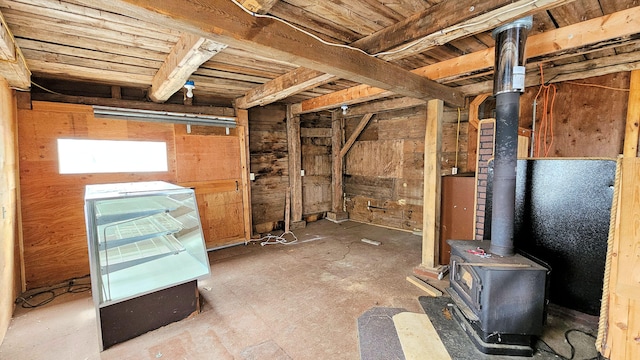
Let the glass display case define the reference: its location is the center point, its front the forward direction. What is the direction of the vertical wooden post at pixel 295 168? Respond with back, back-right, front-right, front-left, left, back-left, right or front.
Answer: front-left

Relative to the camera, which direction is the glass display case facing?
to the viewer's right

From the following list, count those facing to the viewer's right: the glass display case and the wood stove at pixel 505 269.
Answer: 1

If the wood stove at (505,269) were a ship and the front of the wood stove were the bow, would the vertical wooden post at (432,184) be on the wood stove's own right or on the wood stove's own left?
on the wood stove's own right

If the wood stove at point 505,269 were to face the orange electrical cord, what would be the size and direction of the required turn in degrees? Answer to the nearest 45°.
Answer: approximately 135° to its right

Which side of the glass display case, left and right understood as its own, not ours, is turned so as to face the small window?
left

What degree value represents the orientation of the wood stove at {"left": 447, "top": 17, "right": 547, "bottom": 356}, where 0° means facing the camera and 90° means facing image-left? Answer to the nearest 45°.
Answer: approximately 45°

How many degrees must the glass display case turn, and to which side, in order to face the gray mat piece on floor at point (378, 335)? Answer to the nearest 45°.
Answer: approximately 45° to its right

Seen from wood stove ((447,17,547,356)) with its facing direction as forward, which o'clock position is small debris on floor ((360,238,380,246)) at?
The small debris on floor is roughly at 3 o'clock from the wood stove.

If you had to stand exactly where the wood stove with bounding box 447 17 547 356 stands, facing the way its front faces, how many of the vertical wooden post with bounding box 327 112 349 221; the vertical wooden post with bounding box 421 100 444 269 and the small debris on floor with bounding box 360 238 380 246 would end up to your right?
3

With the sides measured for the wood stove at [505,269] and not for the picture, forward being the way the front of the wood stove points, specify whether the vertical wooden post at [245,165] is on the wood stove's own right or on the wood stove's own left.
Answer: on the wood stove's own right

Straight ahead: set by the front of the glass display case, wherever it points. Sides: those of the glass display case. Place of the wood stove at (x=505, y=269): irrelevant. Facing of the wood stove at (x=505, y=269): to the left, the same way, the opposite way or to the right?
the opposite way
